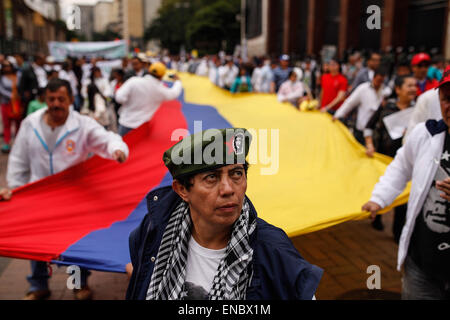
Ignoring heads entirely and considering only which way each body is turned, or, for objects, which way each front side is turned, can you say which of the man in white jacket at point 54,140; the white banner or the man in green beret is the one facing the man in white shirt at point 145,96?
the white banner

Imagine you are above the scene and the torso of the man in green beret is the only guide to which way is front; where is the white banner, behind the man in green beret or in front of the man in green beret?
behind

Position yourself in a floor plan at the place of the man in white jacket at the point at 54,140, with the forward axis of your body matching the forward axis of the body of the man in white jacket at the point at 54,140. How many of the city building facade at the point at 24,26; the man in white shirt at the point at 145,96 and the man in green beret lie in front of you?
1

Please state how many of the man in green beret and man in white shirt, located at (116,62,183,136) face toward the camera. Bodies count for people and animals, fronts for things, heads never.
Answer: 1

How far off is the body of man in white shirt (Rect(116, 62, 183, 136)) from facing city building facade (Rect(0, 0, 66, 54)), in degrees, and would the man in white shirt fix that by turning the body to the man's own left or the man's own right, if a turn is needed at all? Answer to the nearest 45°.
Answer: approximately 45° to the man's own left

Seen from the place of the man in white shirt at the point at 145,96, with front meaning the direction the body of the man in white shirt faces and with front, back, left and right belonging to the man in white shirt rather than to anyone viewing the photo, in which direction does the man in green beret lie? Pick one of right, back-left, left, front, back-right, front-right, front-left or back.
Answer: back-right

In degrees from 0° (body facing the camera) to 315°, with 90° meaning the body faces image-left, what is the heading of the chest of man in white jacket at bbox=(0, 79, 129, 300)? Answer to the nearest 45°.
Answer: approximately 0°

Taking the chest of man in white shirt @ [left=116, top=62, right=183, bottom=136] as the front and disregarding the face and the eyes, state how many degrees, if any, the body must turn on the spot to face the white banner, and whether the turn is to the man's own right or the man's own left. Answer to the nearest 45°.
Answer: approximately 45° to the man's own left

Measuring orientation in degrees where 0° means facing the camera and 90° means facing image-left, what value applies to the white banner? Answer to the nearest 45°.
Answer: approximately 0°

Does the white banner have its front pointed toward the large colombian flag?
yes

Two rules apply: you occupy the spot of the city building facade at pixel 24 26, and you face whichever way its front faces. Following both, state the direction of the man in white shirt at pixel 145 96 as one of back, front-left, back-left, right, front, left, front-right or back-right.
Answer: front-right
